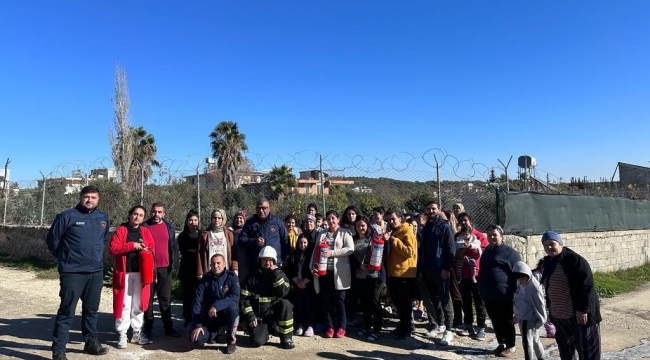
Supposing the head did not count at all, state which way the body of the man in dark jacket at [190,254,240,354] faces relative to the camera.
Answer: toward the camera

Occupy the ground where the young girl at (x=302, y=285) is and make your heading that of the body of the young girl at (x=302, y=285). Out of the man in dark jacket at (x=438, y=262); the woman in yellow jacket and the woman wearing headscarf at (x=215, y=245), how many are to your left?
2

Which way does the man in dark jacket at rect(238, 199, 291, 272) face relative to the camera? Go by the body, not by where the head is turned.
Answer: toward the camera

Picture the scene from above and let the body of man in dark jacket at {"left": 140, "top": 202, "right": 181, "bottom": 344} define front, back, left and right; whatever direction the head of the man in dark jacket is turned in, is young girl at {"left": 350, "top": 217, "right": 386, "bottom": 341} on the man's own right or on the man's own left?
on the man's own left

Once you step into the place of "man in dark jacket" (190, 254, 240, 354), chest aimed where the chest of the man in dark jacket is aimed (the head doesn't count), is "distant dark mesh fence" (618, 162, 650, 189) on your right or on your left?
on your left

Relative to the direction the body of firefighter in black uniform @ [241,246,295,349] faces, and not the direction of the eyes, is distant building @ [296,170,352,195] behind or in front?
behind

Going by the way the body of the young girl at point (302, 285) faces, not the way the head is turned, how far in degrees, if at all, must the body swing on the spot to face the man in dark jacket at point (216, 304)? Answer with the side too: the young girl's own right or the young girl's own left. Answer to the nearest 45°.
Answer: approximately 45° to the young girl's own right

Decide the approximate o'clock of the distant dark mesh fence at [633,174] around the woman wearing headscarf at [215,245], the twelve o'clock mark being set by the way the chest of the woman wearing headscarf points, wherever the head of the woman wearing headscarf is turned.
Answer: The distant dark mesh fence is roughly at 8 o'clock from the woman wearing headscarf.

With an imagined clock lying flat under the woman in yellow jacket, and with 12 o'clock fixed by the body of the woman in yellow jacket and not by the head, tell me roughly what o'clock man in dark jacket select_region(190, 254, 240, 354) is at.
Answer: The man in dark jacket is roughly at 1 o'clock from the woman in yellow jacket.

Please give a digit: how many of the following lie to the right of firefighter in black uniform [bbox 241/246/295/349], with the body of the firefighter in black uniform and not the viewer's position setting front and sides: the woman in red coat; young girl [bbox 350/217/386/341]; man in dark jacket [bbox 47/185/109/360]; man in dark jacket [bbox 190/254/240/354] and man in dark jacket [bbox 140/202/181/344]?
4

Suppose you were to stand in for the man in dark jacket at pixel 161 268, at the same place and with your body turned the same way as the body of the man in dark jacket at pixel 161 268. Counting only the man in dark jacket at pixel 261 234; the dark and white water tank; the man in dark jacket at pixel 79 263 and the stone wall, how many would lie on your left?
3

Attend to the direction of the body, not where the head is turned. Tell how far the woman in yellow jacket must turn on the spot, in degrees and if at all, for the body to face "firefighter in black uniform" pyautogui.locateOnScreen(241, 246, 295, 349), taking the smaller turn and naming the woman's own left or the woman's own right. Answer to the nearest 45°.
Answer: approximately 45° to the woman's own right

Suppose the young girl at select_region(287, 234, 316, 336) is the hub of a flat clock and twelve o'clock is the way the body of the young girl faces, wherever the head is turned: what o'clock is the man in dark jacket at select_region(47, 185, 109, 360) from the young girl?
The man in dark jacket is roughly at 2 o'clock from the young girl.
